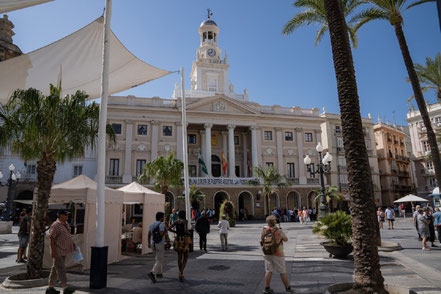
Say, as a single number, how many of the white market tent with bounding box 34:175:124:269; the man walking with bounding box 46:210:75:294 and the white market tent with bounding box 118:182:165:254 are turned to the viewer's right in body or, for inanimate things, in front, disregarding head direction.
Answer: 1

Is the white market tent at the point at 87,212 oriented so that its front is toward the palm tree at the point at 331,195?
no

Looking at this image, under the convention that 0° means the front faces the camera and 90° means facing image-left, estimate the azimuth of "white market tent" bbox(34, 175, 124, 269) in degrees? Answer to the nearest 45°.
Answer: approximately 45°

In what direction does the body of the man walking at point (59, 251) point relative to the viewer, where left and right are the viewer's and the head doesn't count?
facing to the right of the viewer

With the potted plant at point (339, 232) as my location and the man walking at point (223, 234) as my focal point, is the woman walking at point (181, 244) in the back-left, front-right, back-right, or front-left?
front-left

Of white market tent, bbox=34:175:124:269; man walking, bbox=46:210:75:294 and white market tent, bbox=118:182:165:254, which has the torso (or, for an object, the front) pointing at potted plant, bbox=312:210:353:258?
the man walking

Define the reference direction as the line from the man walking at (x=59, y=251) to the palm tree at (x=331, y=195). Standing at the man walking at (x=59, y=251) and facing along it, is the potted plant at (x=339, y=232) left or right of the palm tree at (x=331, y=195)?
right

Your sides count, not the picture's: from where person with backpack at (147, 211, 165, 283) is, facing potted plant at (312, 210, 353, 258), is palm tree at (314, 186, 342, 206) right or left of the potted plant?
left

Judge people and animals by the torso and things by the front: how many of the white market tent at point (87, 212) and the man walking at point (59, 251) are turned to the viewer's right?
1

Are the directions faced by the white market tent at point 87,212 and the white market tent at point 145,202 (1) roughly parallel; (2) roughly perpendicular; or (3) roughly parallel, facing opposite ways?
roughly parallel

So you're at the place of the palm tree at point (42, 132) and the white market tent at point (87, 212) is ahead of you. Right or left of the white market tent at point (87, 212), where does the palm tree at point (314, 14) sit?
right

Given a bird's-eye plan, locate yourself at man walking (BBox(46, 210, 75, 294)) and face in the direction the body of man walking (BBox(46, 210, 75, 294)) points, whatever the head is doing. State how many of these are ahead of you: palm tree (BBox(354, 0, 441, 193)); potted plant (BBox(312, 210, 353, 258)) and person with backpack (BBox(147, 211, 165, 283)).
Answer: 3

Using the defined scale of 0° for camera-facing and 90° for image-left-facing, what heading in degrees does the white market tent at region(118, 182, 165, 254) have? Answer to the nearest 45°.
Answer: approximately 45°

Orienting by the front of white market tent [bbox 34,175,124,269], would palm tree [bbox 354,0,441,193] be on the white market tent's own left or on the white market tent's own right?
on the white market tent's own left

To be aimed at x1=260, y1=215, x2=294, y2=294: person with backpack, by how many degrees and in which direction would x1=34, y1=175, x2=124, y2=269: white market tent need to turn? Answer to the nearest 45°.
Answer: approximately 90° to its left
